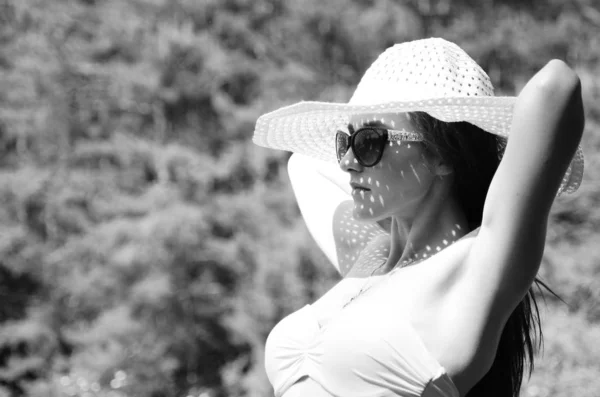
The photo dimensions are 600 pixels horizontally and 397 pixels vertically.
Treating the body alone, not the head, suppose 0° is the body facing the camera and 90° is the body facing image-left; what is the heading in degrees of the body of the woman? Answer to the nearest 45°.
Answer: approximately 45°
